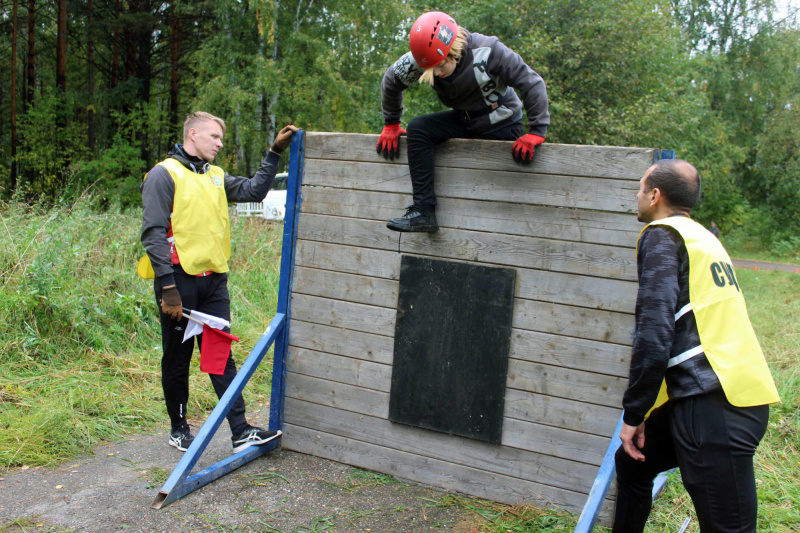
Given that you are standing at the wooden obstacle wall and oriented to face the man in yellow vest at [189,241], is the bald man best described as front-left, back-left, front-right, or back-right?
back-left

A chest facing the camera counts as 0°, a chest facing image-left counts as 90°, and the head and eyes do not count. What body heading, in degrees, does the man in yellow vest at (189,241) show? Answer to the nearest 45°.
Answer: approximately 315°

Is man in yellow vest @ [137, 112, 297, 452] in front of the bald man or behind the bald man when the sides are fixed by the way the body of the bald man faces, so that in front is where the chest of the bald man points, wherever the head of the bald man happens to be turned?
in front

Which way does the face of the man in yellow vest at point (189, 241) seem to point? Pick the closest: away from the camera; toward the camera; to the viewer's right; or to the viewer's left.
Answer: to the viewer's right

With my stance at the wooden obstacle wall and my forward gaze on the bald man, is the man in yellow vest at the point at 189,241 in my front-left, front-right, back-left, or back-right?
back-right

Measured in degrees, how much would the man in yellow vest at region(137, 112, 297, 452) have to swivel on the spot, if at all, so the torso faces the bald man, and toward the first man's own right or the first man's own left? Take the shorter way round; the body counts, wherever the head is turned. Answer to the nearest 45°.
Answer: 0° — they already face them

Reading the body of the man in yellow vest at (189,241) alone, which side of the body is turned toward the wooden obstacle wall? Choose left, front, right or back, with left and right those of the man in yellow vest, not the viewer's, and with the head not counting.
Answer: front

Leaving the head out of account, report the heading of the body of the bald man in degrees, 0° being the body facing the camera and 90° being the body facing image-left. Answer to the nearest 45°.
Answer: approximately 135°

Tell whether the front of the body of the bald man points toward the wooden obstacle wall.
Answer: yes
